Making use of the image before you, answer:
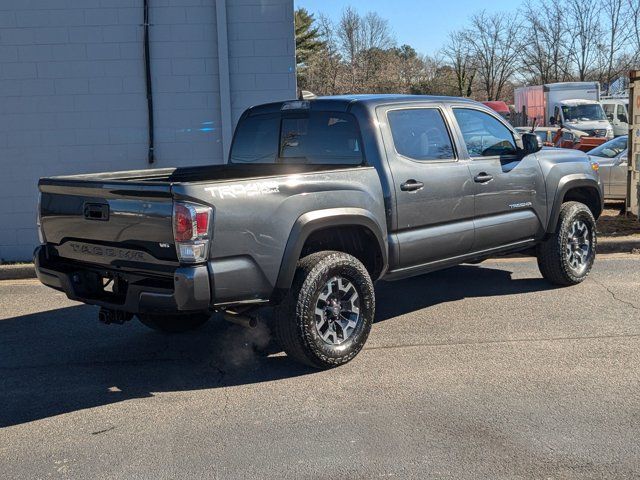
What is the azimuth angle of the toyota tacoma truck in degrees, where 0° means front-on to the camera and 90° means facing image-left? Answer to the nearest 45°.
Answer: approximately 225°

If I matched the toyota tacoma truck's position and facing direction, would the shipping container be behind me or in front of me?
in front

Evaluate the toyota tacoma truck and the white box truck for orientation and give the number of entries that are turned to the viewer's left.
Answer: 0

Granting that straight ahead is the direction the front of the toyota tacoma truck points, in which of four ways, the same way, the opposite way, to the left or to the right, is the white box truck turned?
to the right

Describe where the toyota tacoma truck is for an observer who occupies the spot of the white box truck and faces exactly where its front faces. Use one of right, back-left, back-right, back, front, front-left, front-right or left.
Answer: front-right

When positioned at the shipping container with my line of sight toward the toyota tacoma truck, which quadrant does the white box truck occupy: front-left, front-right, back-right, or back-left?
back-right

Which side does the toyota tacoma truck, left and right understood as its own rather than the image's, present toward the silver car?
front

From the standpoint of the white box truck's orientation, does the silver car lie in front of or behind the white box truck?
in front
